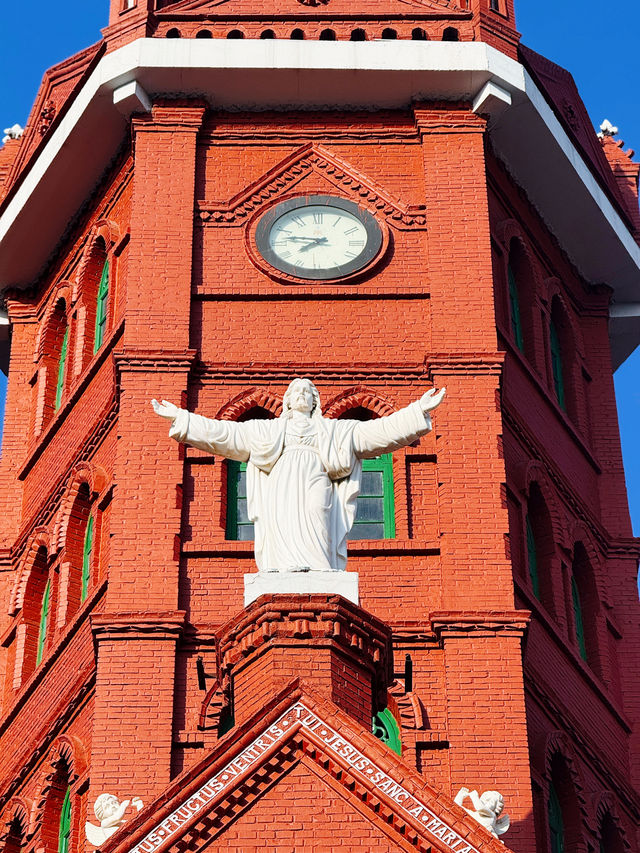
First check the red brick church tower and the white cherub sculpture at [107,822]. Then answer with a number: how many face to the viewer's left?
0

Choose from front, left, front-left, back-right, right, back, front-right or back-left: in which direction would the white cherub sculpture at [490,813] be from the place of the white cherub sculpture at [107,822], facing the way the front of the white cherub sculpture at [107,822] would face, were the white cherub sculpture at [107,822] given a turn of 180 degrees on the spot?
back-right

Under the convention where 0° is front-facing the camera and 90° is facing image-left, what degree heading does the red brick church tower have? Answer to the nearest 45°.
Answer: approximately 0°

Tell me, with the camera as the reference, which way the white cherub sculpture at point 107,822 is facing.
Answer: facing the viewer and to the right of the viewer
